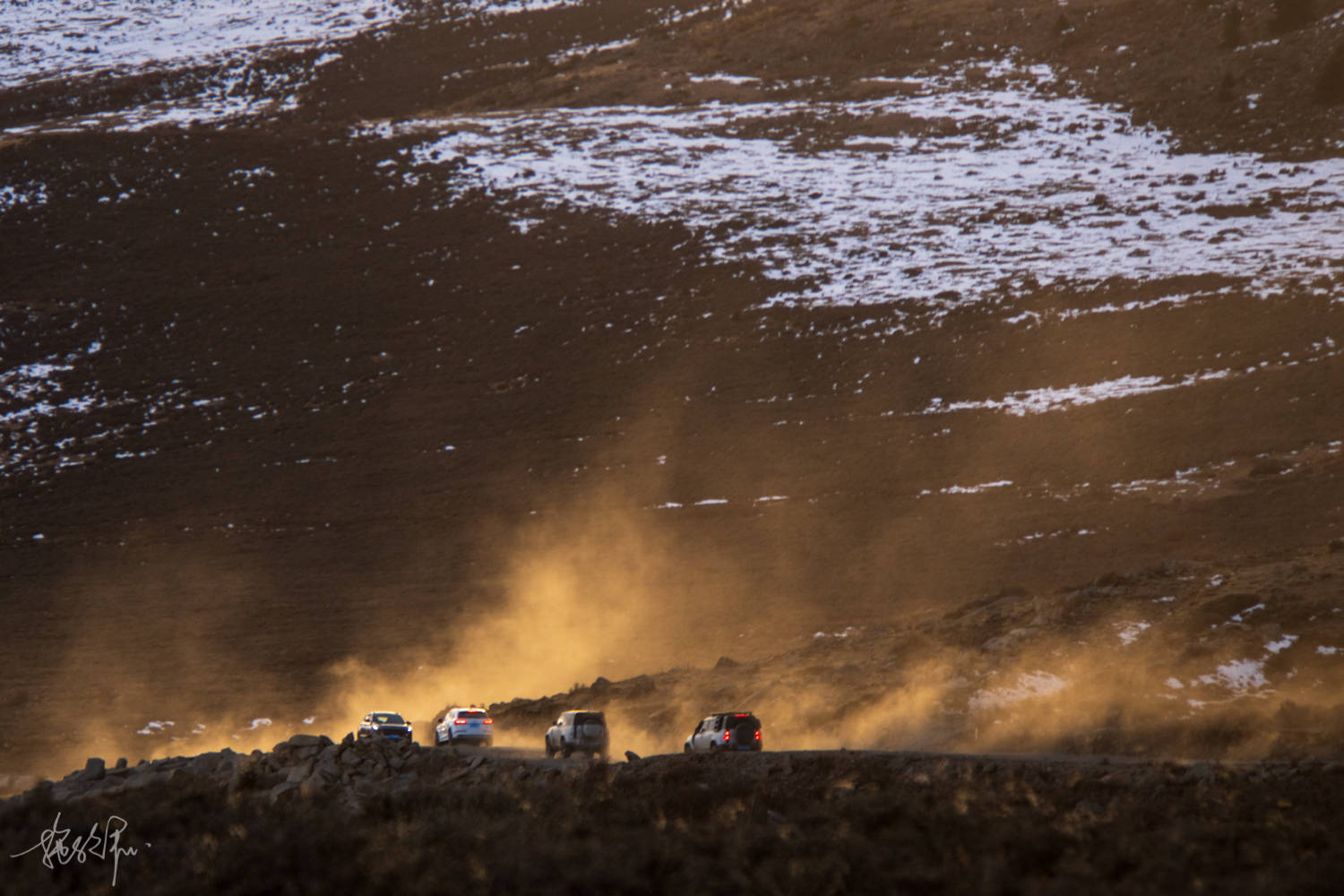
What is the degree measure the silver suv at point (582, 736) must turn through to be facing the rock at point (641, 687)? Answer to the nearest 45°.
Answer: approximately 45° to its right

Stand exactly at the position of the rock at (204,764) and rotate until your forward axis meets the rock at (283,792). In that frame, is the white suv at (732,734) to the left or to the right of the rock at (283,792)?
left

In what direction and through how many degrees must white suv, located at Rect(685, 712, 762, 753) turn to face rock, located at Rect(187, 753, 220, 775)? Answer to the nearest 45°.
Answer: approximately 45° to its left

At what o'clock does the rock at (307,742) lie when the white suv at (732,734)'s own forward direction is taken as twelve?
The rock is roughly at 10 o'clock from the white suv.

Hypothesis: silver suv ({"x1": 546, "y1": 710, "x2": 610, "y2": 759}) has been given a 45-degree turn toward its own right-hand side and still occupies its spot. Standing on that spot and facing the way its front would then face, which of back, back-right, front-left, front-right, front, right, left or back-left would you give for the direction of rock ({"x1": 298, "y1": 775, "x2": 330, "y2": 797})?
back-left

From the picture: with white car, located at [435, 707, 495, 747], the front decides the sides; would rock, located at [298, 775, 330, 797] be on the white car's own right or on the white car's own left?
on the white car's own left

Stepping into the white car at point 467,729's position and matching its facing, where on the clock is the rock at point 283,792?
The rock is roughly at 8 o'clock from the white car.

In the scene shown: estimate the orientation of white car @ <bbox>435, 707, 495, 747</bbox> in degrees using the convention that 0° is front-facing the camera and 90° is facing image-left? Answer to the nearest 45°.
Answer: approximately 135°

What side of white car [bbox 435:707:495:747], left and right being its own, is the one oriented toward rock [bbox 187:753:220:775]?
left

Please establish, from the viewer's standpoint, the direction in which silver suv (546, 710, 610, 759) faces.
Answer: facing away from the viewer and to the left of the viewer
